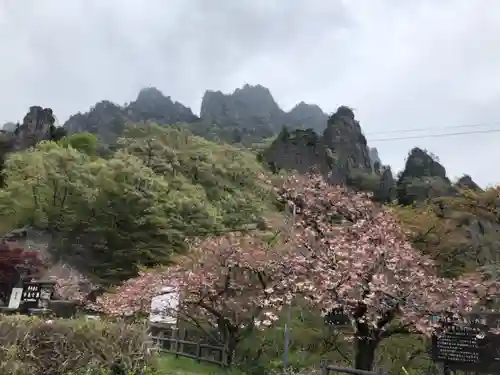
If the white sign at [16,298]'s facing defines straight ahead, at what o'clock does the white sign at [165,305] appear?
the white sign at [165,305] is roughly at 10 o'clock from the white sign at [16,298].

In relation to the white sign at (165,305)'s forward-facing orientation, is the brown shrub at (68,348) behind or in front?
in front

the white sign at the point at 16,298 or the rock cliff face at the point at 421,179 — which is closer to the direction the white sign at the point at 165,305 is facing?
the white sign

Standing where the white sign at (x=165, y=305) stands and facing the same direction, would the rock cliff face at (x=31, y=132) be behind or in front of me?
behind

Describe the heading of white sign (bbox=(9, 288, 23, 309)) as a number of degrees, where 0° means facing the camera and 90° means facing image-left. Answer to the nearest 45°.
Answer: approximately 0°

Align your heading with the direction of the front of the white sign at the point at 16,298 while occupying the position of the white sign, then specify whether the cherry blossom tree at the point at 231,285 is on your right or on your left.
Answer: on your left

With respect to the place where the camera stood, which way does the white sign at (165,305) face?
facing the viewer

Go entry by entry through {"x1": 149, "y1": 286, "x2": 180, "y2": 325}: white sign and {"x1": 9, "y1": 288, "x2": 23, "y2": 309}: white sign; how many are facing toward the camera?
2

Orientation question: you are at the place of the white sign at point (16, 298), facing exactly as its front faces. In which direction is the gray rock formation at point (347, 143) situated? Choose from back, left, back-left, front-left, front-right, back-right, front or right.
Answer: back-left

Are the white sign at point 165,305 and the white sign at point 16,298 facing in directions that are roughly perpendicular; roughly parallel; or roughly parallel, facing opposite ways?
roughly parallel

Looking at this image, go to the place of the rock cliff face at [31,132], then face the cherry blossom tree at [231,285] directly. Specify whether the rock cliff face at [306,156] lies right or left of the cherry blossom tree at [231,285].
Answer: left
